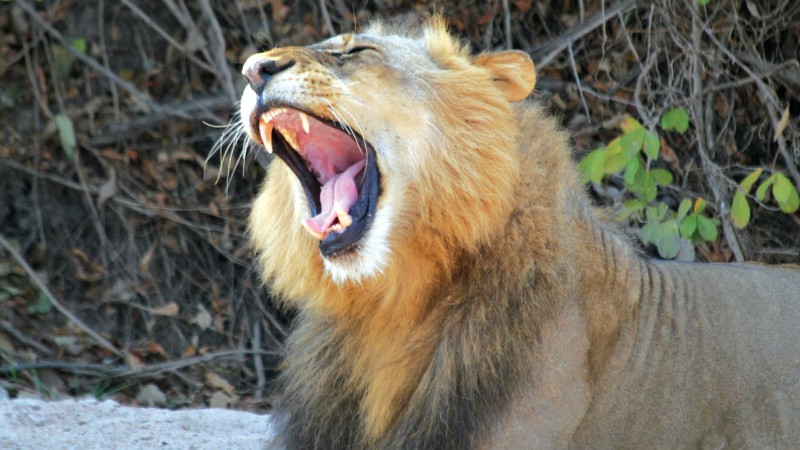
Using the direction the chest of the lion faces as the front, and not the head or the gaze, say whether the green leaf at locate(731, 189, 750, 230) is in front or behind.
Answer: behind

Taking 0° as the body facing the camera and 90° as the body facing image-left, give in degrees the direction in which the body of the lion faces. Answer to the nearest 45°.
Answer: approximately 45°

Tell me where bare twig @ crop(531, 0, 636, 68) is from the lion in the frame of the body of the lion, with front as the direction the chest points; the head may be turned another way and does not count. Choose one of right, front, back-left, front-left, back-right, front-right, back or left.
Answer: back-right

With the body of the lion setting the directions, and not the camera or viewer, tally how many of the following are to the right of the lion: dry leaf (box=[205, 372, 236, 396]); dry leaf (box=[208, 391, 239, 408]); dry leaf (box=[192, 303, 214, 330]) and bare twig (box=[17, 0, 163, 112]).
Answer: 4

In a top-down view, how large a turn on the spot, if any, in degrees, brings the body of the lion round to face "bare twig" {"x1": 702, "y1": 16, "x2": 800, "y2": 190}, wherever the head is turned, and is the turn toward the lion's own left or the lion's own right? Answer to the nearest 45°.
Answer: approximately 180°

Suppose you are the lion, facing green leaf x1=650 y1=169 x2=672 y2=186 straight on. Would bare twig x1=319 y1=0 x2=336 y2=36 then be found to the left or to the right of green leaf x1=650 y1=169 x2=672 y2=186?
left

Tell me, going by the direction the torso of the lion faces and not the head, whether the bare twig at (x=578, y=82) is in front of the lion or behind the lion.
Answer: behind
